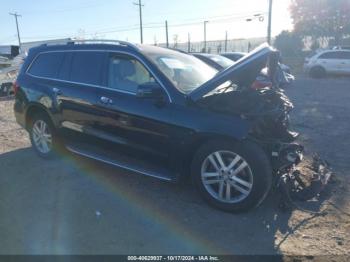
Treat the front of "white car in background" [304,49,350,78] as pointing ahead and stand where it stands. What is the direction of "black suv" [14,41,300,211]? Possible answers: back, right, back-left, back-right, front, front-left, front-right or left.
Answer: right

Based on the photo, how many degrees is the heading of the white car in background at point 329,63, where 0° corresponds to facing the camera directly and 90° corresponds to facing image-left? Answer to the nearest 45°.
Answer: approximately 270°

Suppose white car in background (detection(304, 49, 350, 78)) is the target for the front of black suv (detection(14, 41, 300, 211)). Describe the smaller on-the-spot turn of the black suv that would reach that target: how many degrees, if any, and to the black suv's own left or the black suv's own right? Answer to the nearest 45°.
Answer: approximately 90° to the black suv's own left

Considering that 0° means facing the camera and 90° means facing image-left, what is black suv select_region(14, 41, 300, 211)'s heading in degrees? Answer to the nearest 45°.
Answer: approximately 315°
